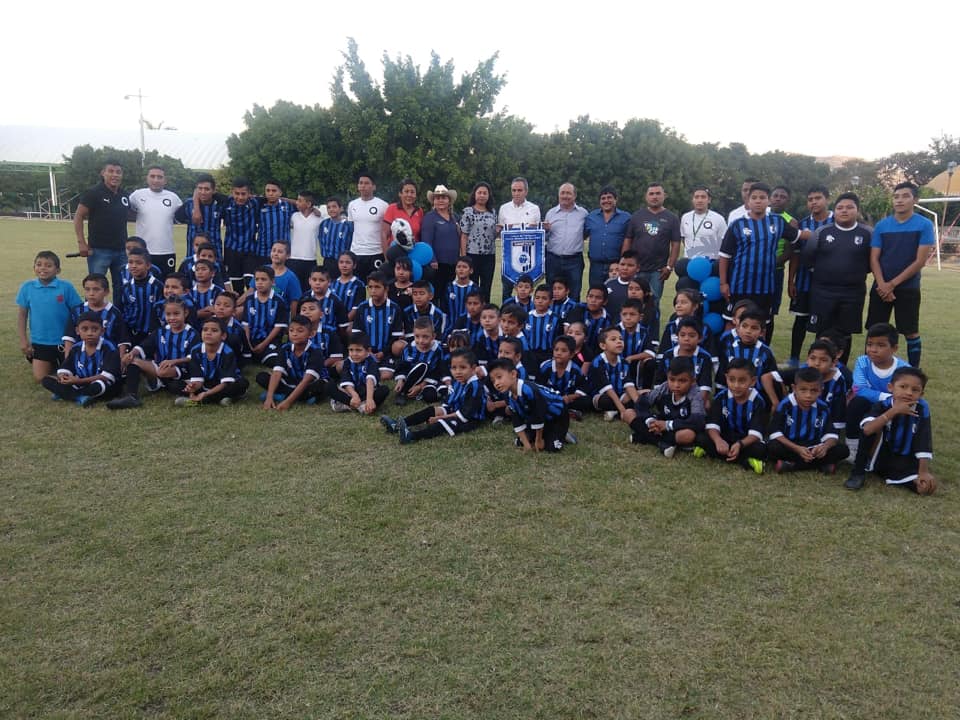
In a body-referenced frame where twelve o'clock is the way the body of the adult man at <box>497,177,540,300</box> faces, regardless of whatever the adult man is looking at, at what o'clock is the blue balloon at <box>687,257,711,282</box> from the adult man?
The blue balloon is roughly at 10 o'clock from the adult man.

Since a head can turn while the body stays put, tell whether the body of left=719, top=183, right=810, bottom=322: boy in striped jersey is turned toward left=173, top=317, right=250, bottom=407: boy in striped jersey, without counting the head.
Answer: no

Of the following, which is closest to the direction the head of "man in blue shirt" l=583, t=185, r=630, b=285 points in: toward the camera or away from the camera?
toward the camera

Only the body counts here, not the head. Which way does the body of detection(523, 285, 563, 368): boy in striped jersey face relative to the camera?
toward the camera

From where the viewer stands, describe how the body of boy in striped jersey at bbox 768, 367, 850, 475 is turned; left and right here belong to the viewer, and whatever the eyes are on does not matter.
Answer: facing the viewer

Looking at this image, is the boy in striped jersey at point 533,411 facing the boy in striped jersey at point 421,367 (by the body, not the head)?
no

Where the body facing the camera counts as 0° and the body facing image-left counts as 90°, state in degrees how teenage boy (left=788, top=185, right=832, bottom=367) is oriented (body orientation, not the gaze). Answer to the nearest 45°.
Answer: approximately 0°

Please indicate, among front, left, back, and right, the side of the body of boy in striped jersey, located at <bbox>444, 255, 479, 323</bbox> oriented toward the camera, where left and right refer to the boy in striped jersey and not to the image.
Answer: front

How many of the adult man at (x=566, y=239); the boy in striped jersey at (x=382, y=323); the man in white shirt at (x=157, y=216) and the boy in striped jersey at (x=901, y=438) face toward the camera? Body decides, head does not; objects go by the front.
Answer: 4

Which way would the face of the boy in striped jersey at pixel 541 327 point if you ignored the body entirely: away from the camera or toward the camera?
toward the camera

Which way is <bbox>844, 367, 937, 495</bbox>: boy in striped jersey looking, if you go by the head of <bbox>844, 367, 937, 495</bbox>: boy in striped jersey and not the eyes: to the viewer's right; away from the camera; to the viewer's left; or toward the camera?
toward the camera

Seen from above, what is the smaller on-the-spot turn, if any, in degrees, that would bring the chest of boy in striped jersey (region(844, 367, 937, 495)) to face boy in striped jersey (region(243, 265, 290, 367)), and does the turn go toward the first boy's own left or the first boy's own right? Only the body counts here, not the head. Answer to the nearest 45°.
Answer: approximately 90° to the first boy's own right

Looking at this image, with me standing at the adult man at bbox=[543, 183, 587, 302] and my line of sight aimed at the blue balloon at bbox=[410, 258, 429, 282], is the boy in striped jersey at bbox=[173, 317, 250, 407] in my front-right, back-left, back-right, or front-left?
front-left

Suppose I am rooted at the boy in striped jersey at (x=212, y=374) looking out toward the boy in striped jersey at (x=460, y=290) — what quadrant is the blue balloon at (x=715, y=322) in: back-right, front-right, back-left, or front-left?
front-right

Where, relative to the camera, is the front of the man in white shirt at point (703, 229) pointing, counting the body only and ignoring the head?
toward the camera

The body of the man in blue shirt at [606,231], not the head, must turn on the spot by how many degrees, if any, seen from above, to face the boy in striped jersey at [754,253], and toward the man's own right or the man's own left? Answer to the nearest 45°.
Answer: approximately 45° to the man's own left
